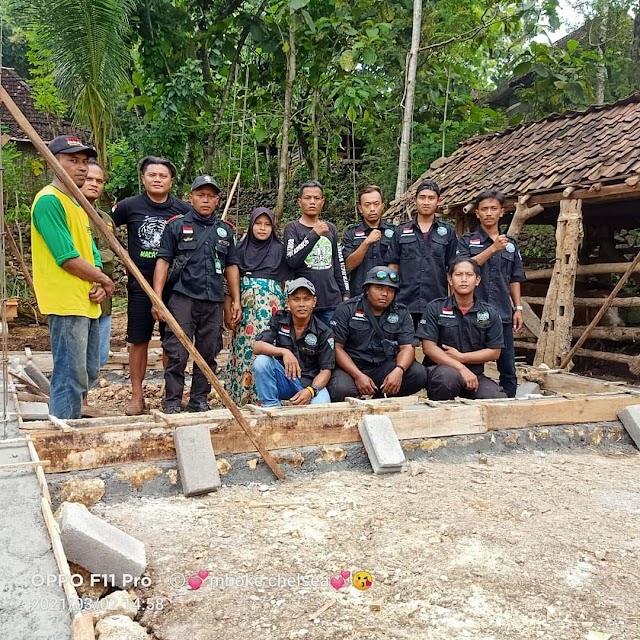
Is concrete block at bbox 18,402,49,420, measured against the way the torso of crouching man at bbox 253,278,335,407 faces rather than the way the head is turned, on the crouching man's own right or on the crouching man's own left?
on the crouching man's own right

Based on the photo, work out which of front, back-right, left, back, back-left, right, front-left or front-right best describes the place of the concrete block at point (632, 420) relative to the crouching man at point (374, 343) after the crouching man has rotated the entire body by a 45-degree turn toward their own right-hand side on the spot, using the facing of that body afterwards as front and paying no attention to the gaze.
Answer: back-left

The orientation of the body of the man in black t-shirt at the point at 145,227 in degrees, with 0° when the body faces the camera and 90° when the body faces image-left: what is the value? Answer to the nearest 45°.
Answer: approximately 0°

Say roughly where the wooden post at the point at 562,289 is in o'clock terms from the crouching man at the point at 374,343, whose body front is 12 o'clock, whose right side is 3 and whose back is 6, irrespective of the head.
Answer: The wooden post is roughly at 7 o'clock from the crouching man.

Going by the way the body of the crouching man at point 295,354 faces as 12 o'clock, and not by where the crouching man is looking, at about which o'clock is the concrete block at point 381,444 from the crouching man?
The concrete block is roughly at 11 o'clock from the crouching man.

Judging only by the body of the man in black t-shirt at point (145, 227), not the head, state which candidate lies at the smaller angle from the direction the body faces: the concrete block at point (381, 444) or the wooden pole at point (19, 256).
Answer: the concrete block

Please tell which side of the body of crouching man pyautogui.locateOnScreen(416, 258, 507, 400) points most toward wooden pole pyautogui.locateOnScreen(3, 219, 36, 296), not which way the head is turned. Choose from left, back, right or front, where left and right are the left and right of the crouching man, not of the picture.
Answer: right

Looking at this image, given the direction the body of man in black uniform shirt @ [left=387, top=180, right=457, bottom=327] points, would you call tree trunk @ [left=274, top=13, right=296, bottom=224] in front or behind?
behind
